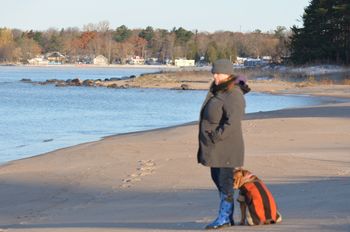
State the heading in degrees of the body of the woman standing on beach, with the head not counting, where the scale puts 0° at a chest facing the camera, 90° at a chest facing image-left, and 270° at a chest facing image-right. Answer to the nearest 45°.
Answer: approximately 90°

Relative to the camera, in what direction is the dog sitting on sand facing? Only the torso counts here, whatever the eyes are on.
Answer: to the viewer's left

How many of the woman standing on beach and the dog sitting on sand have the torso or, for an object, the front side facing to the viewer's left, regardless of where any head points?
2
